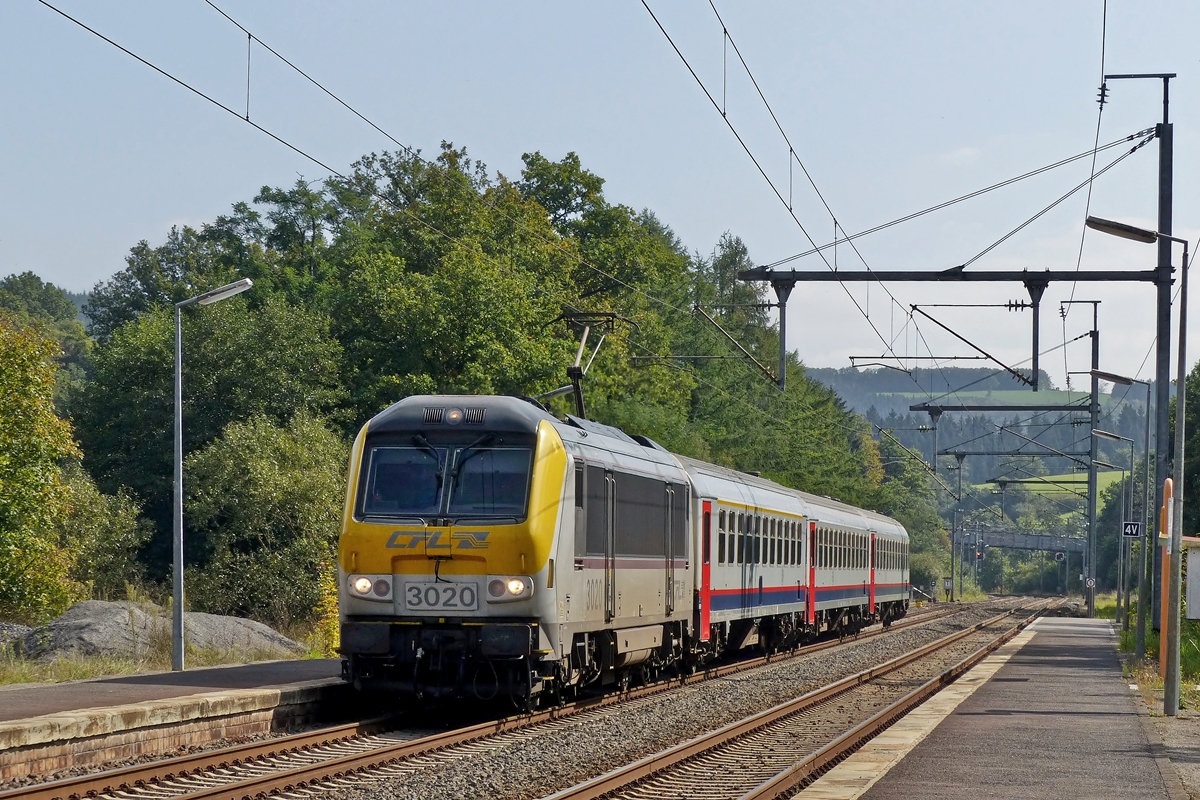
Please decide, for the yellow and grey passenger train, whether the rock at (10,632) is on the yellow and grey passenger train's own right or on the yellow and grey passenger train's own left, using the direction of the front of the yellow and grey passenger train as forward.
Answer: on the yellow and grey passenger train's own right

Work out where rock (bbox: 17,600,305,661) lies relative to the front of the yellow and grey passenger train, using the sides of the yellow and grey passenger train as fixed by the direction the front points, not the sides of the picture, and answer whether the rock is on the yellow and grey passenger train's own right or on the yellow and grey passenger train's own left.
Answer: on the yellow and grey passenger train's own right

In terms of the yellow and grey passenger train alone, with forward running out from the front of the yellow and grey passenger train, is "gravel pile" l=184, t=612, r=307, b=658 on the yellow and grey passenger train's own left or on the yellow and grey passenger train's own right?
on the yellow and grey passenger train's own right

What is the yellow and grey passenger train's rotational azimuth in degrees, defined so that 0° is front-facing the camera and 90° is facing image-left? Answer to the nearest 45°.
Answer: approximately 45°

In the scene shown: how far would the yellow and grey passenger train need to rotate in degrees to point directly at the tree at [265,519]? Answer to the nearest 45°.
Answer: approximately 135° to its right
